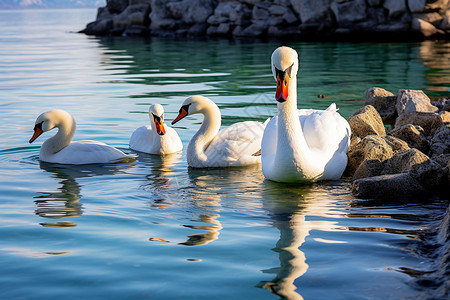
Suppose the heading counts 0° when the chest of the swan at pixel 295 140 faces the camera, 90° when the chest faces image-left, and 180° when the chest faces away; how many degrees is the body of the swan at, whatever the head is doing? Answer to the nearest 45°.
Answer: approximately 0°

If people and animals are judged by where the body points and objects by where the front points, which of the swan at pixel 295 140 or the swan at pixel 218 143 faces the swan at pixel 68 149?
the swan at pixel 218 143

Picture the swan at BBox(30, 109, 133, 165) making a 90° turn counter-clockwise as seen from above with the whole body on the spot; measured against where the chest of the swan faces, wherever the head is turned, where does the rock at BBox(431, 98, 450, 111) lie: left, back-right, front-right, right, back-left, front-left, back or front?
left

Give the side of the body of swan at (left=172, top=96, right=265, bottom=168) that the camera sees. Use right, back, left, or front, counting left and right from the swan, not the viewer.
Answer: left

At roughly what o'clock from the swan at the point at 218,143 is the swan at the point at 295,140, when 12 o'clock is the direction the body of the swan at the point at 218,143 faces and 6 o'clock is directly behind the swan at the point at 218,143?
the swan at the point at 295,140 is roughly at 8 o'clock from the swan at the point at 218,143.

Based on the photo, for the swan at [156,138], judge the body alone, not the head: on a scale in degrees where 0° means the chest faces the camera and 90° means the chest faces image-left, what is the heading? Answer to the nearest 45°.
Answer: approximately 0°

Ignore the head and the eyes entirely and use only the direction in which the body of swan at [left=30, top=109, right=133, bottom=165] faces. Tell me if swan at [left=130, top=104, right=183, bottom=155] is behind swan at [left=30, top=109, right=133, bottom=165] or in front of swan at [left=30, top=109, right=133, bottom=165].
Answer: behind

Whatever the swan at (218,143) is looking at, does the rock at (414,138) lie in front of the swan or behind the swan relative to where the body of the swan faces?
behind

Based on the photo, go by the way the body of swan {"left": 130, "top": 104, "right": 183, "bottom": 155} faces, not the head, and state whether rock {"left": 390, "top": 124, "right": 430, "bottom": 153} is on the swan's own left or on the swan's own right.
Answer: on the swan's own left

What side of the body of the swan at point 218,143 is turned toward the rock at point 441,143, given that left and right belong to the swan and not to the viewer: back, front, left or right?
back

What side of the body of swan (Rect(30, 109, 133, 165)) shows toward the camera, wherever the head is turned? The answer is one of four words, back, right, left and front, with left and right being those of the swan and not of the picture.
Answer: left

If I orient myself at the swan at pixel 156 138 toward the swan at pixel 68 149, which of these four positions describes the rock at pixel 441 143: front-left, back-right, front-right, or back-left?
back-left

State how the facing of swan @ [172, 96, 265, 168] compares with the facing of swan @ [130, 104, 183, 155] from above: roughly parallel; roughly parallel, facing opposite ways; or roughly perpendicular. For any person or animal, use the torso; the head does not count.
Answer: roughly perpendicular

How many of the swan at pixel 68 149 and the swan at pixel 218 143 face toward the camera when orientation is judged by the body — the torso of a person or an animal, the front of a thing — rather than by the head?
0
